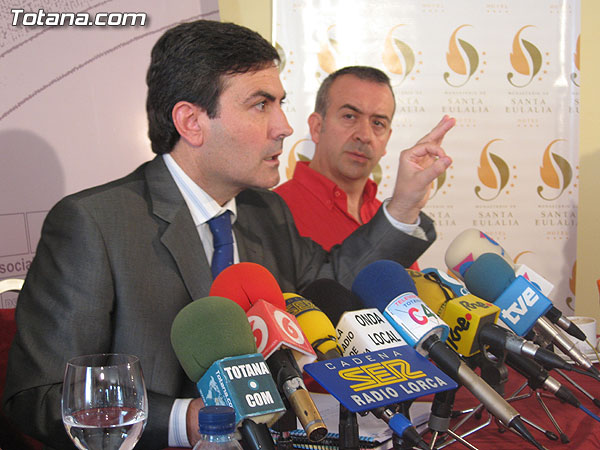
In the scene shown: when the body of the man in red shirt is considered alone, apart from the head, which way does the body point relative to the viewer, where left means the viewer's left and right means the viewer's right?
facing the viewer and to the right of the viewer

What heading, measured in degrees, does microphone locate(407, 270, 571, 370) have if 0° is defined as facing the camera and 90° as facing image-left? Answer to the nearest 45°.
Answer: approximately 135°

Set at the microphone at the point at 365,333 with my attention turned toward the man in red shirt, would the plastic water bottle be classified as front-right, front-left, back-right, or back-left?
back-left

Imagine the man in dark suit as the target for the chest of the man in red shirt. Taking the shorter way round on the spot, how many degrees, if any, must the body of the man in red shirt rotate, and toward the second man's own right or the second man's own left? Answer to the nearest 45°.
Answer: approximately 45° to the second man's own right

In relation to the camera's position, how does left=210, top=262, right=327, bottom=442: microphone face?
facing away from the viewer and to the left of the viewer

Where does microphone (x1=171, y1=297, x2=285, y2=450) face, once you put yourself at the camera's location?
facing away from the viewer and to the left of the viewer

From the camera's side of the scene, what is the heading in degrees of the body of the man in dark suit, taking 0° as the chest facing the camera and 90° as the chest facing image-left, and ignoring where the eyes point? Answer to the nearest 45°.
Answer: approximately 315°

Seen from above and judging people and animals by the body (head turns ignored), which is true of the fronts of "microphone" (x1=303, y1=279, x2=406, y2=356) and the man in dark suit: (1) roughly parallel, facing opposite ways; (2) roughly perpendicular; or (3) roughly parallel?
roughly parallel, facing opposite ways

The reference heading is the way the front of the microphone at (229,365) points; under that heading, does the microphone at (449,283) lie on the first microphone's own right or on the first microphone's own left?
on the first microphone's own right

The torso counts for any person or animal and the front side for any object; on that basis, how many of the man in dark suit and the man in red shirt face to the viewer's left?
0

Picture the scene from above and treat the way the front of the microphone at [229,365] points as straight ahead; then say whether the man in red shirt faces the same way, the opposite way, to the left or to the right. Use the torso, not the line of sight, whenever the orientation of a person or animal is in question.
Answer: the opposite way

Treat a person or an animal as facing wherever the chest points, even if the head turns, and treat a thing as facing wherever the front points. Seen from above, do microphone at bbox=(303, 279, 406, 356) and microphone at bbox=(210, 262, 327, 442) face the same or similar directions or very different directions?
same or similar directions

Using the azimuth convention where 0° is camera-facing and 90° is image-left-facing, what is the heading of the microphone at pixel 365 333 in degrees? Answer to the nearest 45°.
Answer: approximately 135°

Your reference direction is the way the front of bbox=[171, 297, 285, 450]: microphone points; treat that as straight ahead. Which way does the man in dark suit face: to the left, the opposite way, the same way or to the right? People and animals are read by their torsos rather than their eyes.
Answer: the opposite way
